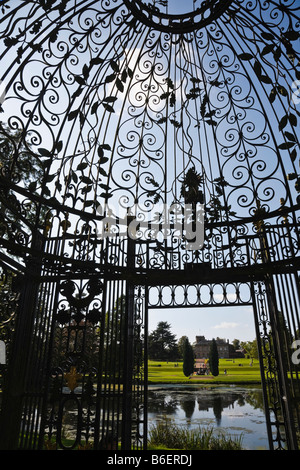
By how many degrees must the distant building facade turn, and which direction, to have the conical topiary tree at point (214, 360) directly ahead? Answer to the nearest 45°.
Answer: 0° — it already faces it

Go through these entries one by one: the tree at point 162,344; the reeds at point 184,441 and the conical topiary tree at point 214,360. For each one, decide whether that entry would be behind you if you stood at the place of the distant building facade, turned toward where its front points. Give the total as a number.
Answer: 0

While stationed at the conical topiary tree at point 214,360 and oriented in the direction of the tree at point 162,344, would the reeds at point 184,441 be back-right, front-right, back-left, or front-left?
back-left

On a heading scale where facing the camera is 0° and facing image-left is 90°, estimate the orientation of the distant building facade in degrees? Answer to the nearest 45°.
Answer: approximately 0°

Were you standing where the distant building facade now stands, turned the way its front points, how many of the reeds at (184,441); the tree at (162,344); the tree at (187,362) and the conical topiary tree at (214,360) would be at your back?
0

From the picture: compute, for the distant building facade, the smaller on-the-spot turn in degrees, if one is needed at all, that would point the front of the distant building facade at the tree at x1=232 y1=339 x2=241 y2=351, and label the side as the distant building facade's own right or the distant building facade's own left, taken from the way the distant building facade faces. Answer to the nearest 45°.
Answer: approximately 135° to the distant building facade's own left

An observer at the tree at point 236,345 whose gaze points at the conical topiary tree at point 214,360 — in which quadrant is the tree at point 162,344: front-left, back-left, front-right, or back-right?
front-right

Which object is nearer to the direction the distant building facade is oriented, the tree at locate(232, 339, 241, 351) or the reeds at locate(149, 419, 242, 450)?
the reeds

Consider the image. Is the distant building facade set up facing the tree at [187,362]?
yes

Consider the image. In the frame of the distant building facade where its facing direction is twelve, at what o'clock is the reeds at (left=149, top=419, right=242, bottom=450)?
The reeds is roughly at 12 o'clock from the distant building facade.

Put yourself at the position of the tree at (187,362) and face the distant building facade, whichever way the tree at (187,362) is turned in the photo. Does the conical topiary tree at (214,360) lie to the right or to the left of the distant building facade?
right
